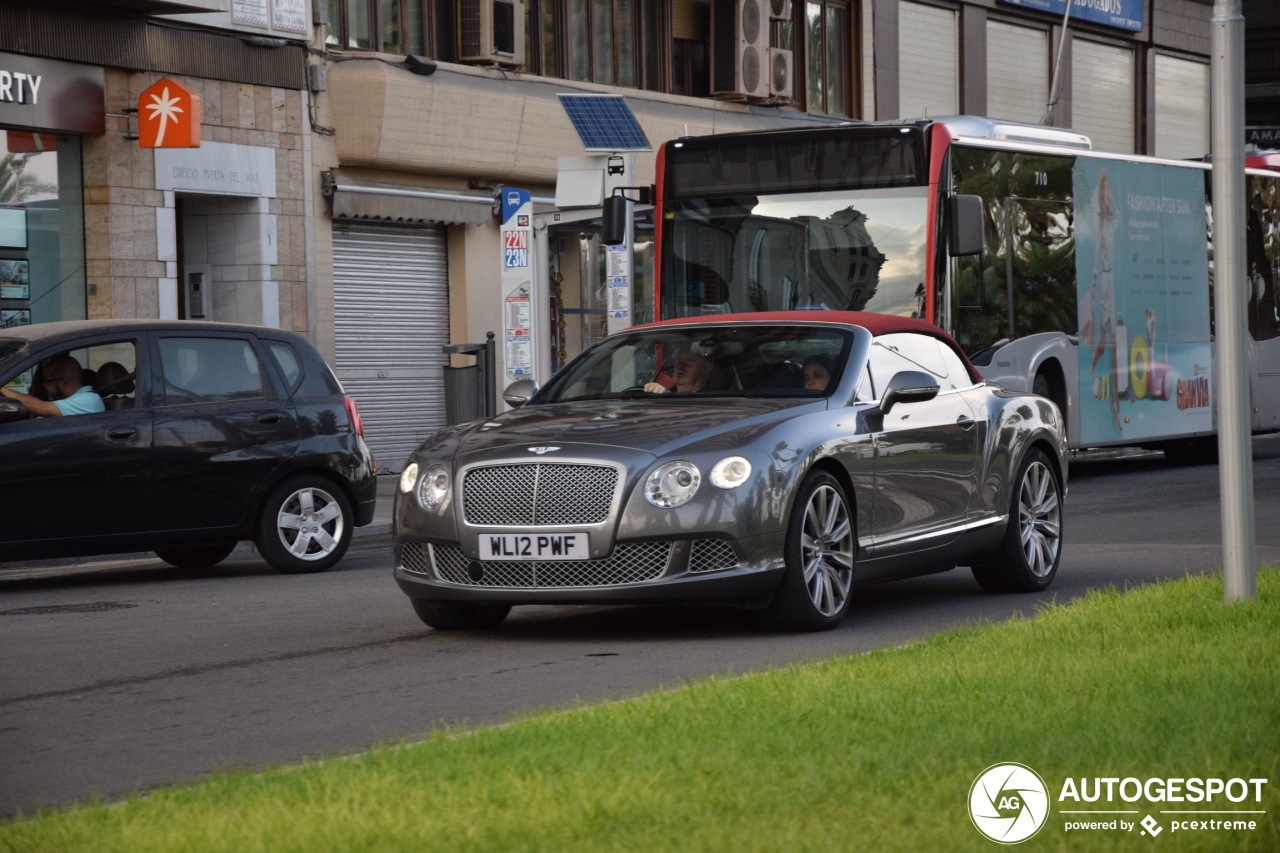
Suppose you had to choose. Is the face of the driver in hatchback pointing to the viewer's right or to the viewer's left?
to the viewer's left

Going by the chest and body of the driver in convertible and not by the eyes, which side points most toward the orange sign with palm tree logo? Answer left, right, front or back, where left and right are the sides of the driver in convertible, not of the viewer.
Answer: right

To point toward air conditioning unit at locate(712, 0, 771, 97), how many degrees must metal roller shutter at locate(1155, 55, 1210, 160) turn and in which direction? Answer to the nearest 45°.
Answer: approximately 45° to its right

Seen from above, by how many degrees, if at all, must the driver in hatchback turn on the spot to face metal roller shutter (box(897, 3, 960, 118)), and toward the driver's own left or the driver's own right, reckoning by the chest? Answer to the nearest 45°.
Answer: approximately 135° to the driver's own right

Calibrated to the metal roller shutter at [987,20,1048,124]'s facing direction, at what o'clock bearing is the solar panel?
The solar panel is roughly at 2 o'clock from the metal roller shutter.

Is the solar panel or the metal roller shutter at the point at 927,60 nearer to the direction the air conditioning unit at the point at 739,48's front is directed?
the solar panel

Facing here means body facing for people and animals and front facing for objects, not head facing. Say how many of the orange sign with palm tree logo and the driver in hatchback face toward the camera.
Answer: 1

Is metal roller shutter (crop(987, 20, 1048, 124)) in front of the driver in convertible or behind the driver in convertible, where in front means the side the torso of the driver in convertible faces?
behind

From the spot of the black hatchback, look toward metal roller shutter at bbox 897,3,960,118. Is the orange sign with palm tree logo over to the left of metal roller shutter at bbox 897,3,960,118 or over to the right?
left

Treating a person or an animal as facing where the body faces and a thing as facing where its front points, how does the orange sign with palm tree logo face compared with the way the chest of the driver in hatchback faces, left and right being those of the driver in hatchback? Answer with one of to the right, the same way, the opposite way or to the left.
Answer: to the left

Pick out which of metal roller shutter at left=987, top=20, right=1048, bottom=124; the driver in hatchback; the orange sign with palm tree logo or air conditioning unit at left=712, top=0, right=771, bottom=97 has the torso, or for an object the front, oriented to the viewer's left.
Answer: the driver in hatchback
